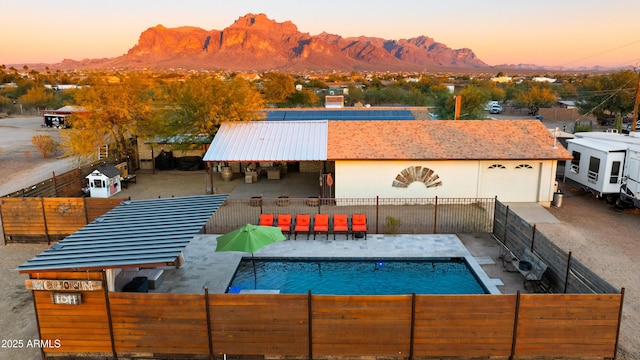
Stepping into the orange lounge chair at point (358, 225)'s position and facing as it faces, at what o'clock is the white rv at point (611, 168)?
The white rv is roughly at 8 o'clock from the orange lounge chair.

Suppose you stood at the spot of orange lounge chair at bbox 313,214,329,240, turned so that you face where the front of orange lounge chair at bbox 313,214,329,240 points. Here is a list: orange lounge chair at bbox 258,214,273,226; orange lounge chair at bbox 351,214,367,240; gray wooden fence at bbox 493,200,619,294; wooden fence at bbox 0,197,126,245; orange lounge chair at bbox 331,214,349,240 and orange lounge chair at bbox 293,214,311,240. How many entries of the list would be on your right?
3

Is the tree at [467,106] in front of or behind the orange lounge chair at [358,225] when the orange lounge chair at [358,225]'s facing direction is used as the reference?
behind

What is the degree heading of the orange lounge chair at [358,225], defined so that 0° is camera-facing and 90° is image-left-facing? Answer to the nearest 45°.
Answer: approximately 0°

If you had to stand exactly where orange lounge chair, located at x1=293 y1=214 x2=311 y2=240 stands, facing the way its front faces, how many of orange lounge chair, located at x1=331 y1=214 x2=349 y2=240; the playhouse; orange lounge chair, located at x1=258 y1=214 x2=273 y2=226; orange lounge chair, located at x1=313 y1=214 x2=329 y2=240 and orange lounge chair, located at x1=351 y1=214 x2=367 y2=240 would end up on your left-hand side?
3

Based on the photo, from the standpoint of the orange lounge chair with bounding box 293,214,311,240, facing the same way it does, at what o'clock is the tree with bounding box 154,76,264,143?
The tree is roughly at 5 o'clock from the orange lounge chair.

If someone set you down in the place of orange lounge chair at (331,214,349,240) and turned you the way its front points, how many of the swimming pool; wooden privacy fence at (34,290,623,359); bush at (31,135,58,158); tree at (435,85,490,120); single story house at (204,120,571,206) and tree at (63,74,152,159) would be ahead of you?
2

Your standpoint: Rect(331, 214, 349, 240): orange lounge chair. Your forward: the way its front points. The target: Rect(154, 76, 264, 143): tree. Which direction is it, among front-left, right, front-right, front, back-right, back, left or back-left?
back-right

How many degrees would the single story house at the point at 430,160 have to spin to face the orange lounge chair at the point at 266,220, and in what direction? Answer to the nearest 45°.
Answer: approximately 45° to its right

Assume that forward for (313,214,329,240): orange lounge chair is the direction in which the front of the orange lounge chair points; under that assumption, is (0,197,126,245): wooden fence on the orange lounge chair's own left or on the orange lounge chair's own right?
on the orange lounge chair's own right

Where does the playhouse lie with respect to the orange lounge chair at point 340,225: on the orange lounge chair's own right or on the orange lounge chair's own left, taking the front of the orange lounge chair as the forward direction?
on the orange lounge chair's own right

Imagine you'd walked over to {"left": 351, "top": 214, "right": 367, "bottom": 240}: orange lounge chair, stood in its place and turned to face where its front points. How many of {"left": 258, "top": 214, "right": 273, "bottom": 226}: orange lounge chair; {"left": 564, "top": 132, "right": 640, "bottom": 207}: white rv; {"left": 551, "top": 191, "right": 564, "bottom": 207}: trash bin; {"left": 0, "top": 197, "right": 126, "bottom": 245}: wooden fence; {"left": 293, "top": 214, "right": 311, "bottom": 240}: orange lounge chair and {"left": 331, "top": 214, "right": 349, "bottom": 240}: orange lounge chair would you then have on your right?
4
